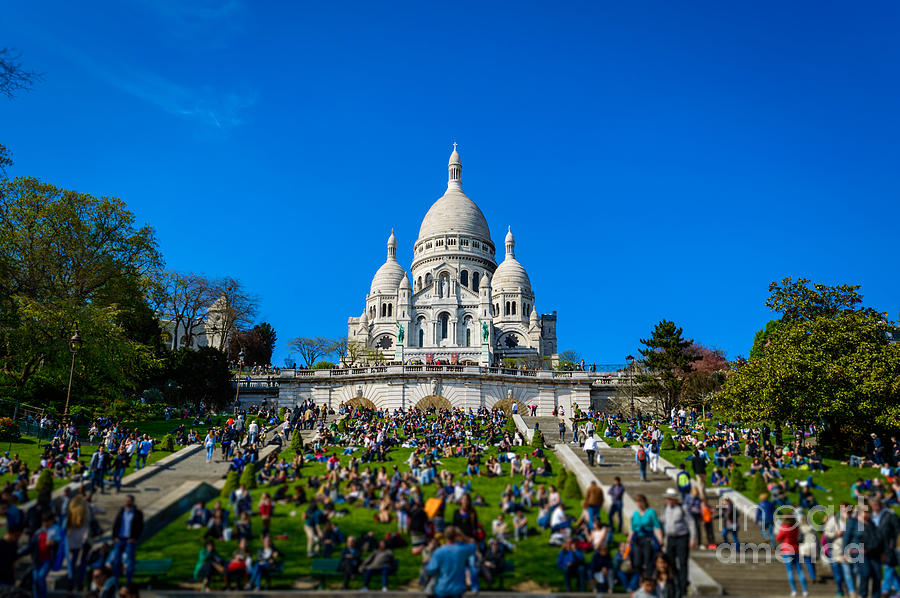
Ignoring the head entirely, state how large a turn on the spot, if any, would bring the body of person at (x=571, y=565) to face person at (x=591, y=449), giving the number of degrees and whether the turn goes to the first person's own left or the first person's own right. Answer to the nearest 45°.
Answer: approximately 180°

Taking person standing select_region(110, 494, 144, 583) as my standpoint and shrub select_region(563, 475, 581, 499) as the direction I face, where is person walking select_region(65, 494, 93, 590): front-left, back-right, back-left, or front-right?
back-left

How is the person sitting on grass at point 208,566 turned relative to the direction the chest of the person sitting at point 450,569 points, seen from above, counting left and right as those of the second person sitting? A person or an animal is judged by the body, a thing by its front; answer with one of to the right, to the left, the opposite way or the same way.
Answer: the opposite way

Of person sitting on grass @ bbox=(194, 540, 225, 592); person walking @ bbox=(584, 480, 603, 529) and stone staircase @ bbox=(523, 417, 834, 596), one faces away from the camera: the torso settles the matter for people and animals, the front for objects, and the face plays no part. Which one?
the person walking

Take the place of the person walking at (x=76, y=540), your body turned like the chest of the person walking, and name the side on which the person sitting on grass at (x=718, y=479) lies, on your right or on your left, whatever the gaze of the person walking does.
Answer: on your right

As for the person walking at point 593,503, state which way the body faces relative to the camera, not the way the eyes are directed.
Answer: away from the camera

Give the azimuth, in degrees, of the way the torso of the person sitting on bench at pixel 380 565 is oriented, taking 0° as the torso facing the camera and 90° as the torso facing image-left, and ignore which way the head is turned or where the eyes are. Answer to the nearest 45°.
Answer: approximately 0°

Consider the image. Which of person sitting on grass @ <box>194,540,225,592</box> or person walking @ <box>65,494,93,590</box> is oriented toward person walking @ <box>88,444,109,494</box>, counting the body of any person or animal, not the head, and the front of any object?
person walking @ <box>65,494,93,590</box>

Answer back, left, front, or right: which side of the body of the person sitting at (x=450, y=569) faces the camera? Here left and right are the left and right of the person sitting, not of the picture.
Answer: back

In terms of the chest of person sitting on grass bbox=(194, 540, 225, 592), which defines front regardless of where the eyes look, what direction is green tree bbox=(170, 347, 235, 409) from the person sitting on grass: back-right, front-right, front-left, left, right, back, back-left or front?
back

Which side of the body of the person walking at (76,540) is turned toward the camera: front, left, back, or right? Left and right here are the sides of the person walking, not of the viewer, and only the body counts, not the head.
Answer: back
